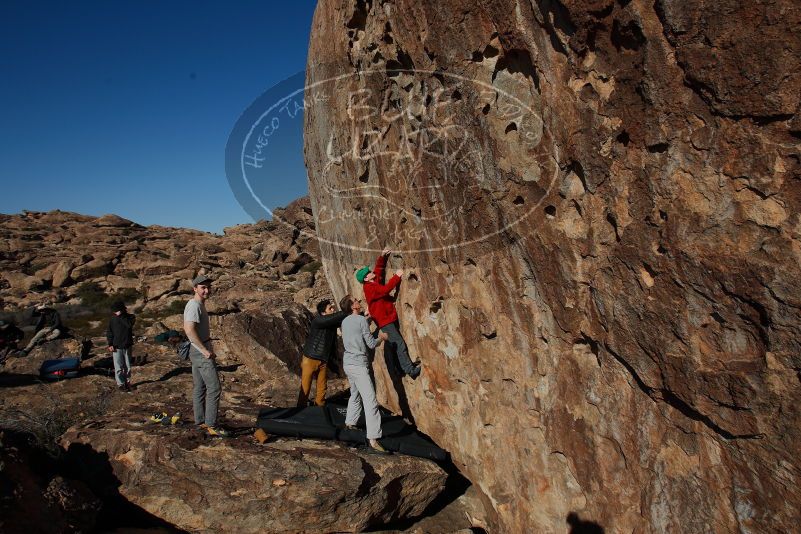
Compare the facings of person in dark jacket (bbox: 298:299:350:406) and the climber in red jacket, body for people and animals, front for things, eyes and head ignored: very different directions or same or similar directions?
same or similar directions

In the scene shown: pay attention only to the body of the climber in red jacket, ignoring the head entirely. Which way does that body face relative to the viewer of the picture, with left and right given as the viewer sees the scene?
facing to the right of the viewer

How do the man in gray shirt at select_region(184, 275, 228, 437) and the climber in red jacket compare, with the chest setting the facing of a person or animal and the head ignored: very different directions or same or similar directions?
same or similar directions

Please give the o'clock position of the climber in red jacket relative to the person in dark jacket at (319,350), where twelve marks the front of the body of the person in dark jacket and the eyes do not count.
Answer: The climber in red jacket is roughly at 1 o'clock from the person in dark jacket.

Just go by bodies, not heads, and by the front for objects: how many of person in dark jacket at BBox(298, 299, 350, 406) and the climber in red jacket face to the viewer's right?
2

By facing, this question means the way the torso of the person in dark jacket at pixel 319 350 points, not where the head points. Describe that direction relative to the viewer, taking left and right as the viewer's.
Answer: facing to the right of the viewer

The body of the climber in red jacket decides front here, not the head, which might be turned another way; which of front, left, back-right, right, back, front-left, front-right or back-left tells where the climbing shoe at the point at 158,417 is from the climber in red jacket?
back

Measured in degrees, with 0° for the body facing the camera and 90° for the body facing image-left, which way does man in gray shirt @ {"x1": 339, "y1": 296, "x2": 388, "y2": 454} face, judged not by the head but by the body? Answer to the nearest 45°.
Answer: approximately 225°

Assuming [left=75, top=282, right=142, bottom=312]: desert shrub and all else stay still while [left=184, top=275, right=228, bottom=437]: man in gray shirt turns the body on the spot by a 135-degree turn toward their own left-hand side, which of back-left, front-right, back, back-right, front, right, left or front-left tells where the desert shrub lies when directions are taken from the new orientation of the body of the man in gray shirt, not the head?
front

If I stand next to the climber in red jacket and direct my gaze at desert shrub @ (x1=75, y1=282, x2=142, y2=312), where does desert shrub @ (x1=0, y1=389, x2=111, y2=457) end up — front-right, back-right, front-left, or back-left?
front-left

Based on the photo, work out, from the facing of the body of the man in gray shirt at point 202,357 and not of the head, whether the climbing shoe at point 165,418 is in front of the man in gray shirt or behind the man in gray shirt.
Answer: behind
